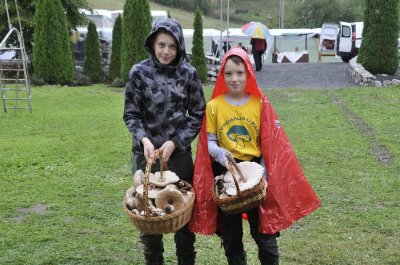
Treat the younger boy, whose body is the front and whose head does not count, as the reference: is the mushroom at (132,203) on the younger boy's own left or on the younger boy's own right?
on the younger boy's own right

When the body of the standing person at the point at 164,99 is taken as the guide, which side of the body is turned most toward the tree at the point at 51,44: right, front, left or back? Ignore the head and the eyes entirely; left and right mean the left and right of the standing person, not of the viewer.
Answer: back

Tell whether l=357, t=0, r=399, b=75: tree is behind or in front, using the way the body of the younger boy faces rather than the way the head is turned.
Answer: behind

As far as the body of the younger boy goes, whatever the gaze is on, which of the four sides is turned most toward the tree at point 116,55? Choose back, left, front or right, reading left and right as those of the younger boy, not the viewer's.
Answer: back

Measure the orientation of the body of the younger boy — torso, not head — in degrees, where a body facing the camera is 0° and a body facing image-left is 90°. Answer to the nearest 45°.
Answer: approximately 0°

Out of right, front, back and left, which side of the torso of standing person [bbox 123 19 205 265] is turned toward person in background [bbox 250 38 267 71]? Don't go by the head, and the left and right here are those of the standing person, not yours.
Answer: back

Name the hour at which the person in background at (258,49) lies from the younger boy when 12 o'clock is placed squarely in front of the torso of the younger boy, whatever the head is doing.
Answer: The person in background is roughly at 6 o'clock from the younger boy.

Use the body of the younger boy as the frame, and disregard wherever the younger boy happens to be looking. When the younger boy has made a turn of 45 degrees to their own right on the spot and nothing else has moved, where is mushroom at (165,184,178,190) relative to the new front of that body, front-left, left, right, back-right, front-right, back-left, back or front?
front

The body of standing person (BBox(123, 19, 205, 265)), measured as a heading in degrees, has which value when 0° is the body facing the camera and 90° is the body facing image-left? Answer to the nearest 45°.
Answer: approximately 0°

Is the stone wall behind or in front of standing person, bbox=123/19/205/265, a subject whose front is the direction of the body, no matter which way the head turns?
behind

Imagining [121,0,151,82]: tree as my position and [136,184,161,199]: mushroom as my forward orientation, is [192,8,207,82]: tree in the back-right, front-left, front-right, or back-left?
back-left

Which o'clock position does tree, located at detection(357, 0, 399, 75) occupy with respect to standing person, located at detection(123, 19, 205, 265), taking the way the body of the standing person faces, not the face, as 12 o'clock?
The tree is roughly at 7 o'clock from the standing person.

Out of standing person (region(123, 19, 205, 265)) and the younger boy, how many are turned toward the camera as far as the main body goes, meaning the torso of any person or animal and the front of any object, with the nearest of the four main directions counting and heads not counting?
2

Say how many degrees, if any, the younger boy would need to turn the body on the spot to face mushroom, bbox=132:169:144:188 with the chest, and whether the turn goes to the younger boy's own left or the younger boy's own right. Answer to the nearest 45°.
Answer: approximately 90° to the younger boy's own right
